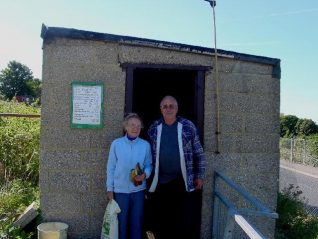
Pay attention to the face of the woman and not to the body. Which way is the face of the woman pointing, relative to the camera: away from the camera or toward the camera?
toward the camera

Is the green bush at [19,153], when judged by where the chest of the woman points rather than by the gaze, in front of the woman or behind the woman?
behind

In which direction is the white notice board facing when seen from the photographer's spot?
facing the viewer

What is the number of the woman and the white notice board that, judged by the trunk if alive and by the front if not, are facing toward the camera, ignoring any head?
2

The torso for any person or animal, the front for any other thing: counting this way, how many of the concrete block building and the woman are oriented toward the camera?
2

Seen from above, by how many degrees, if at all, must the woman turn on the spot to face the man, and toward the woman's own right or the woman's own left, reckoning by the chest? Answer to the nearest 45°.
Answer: approximately 90° to the woman's own left

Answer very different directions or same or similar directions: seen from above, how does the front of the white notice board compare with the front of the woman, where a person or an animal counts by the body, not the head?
same or similar directions

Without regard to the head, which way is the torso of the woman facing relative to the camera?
toward the camera
